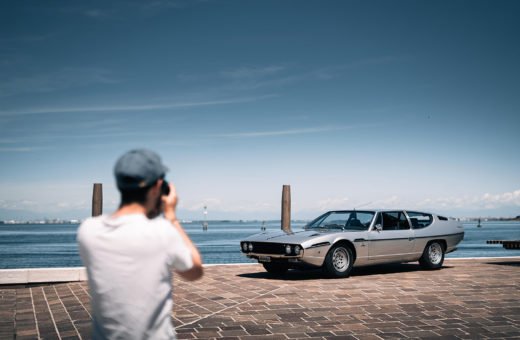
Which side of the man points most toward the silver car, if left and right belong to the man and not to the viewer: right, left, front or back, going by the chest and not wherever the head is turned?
front

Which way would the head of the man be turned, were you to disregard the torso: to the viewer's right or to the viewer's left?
to the viewer's right

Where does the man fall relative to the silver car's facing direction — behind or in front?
in front

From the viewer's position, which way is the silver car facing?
facing the viewer and to the left of the viewer

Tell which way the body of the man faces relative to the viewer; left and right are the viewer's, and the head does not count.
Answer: facing away from the viewer and to the right of the viewer

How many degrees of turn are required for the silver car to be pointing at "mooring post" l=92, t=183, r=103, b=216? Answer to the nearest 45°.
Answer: approximately 45° to its right

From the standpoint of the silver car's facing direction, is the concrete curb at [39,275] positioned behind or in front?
in front

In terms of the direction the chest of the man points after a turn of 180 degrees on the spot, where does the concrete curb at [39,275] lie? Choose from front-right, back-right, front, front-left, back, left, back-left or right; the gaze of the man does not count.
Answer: back-right

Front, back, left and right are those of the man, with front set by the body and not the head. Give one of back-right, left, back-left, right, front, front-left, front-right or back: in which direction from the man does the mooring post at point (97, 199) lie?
front-left
